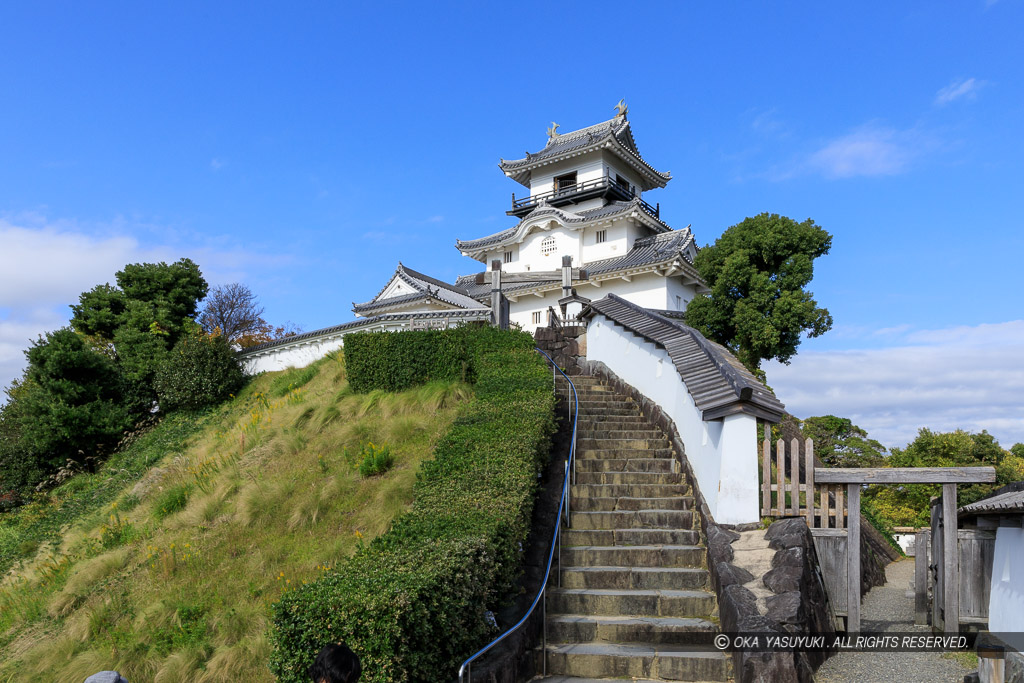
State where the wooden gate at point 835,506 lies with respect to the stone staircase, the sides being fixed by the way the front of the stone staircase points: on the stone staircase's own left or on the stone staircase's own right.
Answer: on the stone staircase's own left

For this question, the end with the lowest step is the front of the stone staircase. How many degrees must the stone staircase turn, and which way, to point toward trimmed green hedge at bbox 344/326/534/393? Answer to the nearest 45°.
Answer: approximately 135° to its right

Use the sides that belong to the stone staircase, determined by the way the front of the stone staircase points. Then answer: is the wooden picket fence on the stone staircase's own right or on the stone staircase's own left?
on the stone staircase's own left

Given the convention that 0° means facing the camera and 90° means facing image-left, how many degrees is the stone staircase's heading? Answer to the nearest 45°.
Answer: approximately 0°

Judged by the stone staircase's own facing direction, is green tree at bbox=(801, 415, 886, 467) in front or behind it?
behind

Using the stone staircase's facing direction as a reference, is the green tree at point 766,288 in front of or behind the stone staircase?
behind

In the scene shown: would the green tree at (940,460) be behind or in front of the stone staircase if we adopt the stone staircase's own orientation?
behind
